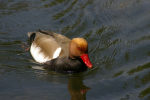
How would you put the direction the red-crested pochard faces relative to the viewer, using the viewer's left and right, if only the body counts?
facing the viewer and to the right of the viewer
